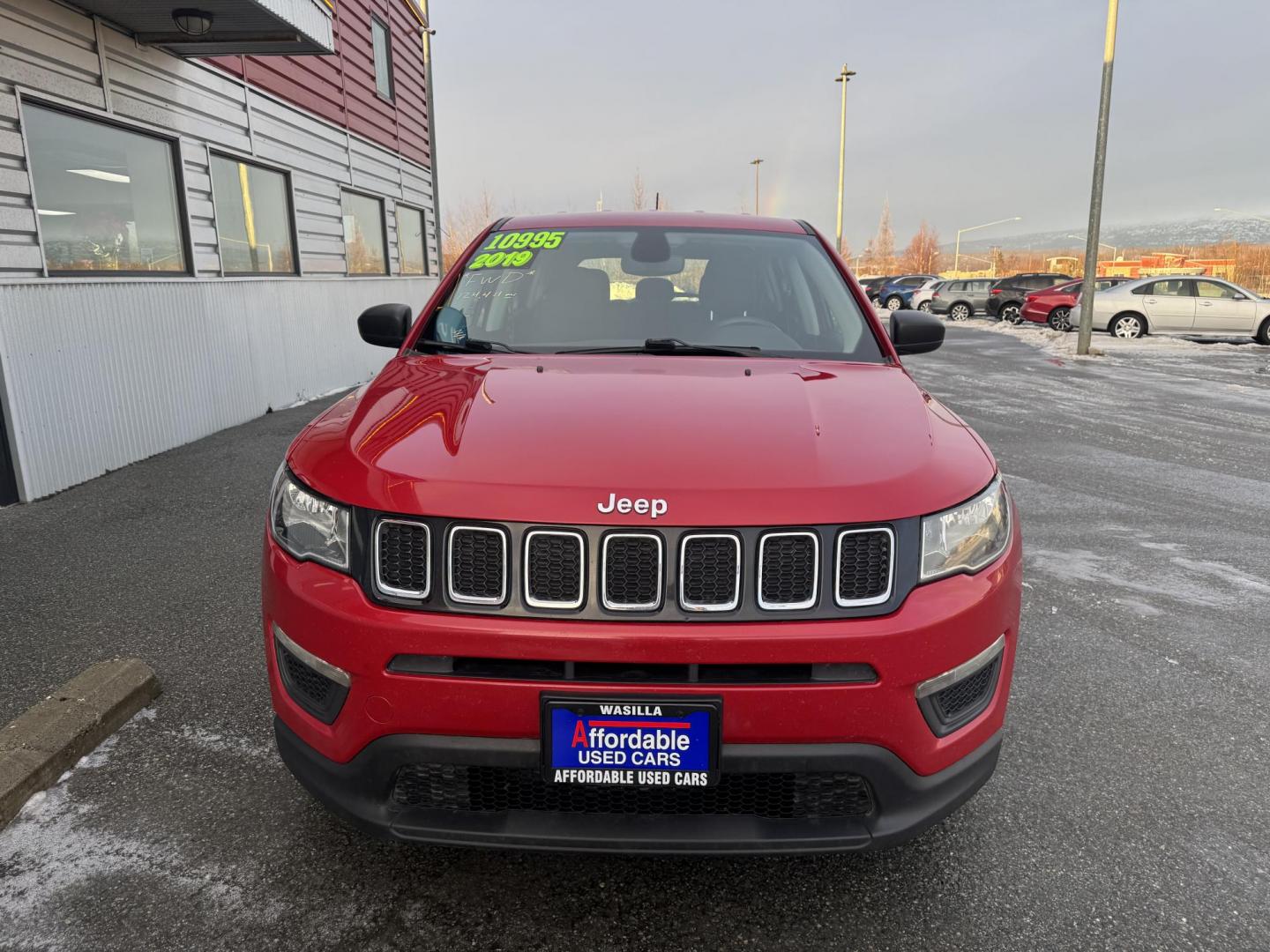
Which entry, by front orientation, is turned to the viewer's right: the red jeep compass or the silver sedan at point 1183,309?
the silver sedan

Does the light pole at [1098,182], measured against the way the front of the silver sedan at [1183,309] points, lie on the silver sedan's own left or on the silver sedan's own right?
on the silver sedan's own right

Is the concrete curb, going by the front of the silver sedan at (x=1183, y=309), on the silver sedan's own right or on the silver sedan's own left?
on the silver sedan's own right

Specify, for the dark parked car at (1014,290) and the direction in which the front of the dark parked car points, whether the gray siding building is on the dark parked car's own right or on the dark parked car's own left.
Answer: on the dark parked car's own right

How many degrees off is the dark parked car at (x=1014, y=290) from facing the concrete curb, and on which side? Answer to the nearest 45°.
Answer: approximately 90° to its right

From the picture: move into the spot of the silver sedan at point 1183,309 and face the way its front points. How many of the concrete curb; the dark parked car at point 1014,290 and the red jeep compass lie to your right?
2

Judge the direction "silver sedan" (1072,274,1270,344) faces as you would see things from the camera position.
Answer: facing to the right of the viewer

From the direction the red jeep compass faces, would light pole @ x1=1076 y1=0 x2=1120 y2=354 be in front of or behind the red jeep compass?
behind

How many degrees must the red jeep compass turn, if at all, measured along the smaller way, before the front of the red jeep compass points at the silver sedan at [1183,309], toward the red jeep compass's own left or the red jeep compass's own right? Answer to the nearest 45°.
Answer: approximately 135° to the red jeep compass's own left

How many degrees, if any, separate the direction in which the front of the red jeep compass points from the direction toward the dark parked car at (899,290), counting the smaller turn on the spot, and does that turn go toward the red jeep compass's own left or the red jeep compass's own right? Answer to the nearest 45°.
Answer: approximately 180°
